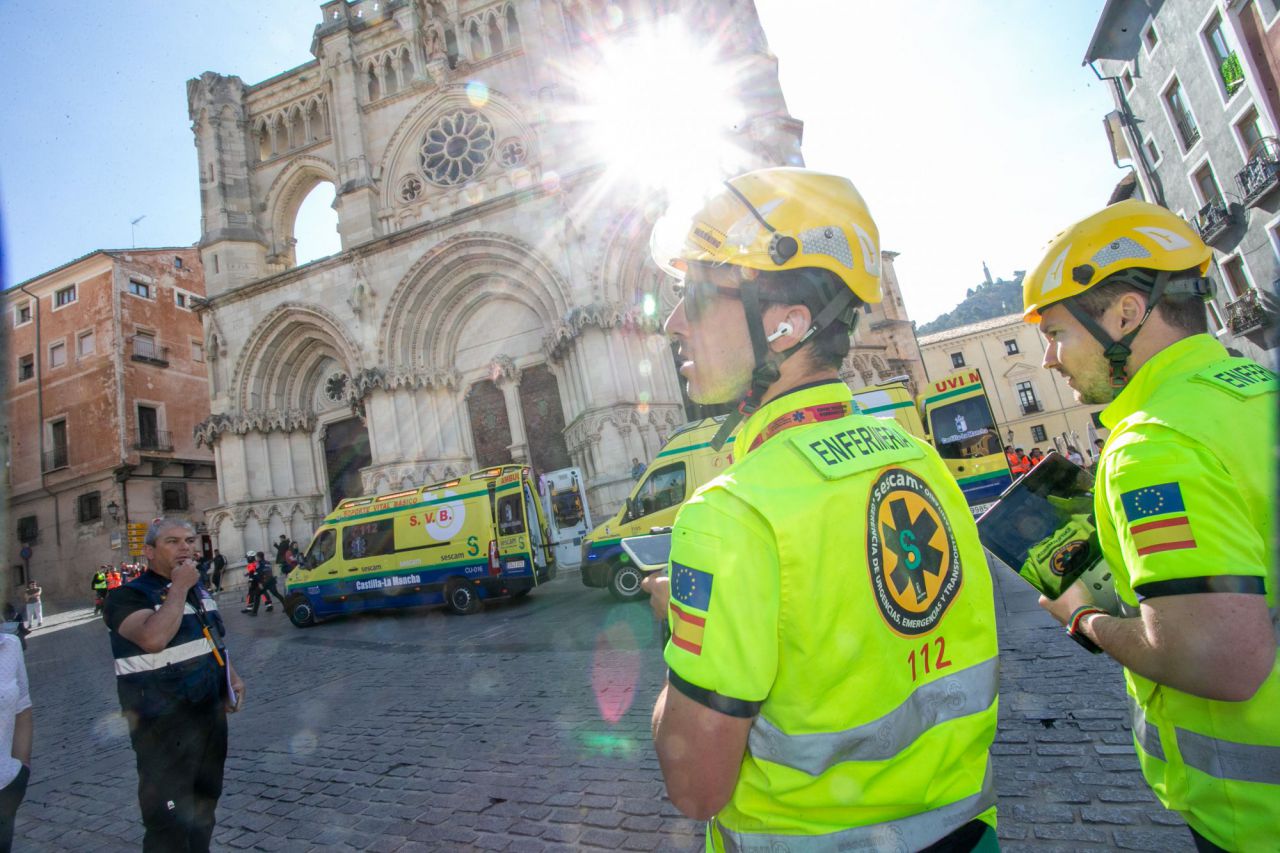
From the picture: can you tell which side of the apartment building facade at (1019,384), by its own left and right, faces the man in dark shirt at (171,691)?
front

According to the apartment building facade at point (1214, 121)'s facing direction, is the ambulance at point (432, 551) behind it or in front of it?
in front

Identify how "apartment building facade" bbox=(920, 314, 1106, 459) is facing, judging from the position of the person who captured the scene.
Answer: facing the viewer

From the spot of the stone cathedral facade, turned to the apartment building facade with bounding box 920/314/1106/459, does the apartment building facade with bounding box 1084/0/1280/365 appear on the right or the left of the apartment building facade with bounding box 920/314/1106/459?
right

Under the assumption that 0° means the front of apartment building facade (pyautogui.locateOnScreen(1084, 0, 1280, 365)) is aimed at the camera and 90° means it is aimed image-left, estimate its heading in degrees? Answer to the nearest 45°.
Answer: approximately 45°

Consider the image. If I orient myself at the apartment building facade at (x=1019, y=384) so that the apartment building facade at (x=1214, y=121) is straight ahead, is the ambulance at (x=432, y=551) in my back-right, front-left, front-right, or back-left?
front-right

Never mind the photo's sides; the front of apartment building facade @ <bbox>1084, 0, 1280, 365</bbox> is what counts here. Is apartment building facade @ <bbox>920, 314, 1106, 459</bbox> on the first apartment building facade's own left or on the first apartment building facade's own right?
on the first apartment building facade's own right

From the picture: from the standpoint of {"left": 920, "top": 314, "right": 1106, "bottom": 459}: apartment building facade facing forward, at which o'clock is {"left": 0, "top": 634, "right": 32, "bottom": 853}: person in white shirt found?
The person in white shirt is roughly at 12 o'clock from the apartment building facade.
